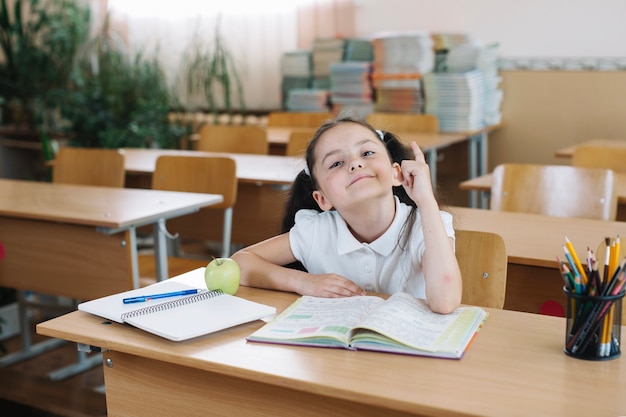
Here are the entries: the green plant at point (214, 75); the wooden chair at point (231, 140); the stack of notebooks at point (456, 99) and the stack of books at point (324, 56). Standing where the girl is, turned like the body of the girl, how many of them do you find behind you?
4

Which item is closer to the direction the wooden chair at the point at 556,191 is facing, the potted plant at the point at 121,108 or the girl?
the girl

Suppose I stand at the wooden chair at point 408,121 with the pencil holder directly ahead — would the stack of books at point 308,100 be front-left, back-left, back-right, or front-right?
back-right

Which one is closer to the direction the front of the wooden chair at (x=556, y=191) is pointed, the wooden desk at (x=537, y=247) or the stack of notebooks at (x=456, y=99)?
the wooden desk

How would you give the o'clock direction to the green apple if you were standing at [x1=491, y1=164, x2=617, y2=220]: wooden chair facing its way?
The green apple is roughly at 1 o'clock from the wooden chair.

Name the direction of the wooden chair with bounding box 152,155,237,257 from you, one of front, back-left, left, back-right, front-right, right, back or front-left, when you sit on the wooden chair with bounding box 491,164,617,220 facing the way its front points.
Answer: right

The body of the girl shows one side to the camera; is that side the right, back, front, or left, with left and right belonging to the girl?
front

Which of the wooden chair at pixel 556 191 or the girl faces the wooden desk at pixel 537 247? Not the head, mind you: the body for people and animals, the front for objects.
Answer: the wooden chair

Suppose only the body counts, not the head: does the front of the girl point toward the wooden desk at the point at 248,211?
no

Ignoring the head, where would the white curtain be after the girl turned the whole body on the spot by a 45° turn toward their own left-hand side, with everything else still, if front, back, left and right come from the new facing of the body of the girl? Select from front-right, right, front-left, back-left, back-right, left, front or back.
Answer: back-left

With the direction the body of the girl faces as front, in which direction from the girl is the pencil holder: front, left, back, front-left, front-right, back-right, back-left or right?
front-left

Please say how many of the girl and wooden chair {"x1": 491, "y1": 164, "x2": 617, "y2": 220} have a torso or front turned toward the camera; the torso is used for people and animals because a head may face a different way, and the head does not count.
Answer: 2

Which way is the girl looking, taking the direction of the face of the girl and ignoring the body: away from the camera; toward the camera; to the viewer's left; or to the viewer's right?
toward the camera

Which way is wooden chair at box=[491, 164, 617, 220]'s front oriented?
toward the camera

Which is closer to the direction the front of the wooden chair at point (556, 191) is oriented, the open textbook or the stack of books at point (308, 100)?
the open textbook

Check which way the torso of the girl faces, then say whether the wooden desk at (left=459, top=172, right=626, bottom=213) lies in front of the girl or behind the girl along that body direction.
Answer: behind

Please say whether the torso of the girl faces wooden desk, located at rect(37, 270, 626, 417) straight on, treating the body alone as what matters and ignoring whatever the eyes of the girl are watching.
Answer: yes

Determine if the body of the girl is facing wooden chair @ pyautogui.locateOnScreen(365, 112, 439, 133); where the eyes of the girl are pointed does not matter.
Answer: no

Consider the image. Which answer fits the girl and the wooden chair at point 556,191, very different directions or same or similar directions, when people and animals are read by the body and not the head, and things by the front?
same or similar directions

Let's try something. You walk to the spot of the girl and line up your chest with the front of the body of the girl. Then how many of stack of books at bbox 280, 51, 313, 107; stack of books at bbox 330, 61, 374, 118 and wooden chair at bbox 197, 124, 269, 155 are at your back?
3

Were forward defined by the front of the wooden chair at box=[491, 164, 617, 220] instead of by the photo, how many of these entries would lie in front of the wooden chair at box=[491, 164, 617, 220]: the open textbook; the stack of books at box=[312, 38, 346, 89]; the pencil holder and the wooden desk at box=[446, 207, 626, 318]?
3

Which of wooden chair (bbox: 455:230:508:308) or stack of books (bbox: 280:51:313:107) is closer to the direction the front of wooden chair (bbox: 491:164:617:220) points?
the wooden chair
